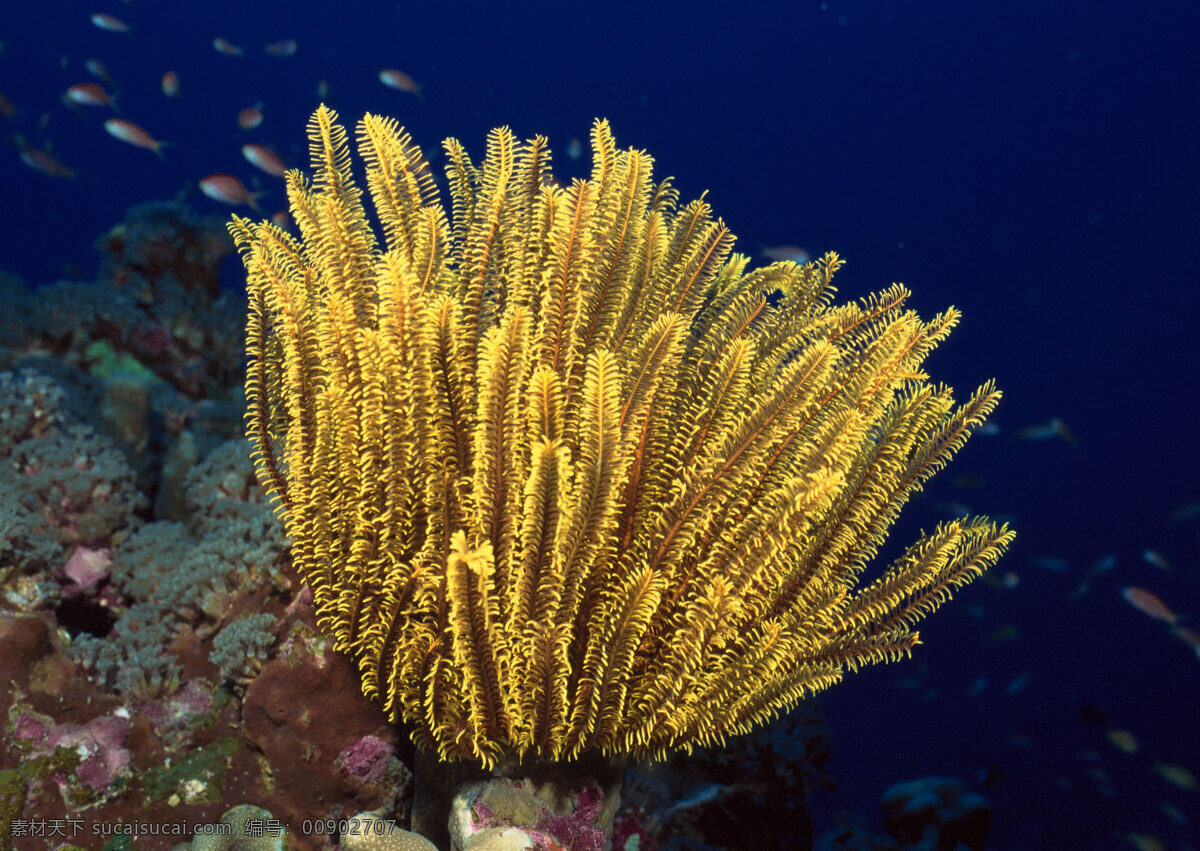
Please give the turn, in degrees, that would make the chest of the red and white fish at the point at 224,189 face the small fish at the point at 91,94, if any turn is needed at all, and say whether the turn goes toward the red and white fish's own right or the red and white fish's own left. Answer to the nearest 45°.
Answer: approximately 45° to the red and white fish's own right

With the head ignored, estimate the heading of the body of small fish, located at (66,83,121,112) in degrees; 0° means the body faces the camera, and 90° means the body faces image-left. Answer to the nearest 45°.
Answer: approximately 90°

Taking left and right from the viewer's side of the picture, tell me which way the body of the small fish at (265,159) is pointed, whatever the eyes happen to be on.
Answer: facing to the left of the viewer

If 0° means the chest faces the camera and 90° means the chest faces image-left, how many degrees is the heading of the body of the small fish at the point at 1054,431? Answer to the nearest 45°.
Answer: approximately 90°

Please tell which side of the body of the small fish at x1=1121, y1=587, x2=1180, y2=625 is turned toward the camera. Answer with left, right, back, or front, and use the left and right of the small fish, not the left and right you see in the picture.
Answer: left

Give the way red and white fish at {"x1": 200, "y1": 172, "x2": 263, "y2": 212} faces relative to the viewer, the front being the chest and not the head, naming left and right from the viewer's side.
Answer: facing to the left of the viewer

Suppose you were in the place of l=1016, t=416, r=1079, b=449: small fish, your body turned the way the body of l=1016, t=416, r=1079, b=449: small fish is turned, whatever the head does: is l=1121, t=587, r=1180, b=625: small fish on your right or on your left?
on your left
